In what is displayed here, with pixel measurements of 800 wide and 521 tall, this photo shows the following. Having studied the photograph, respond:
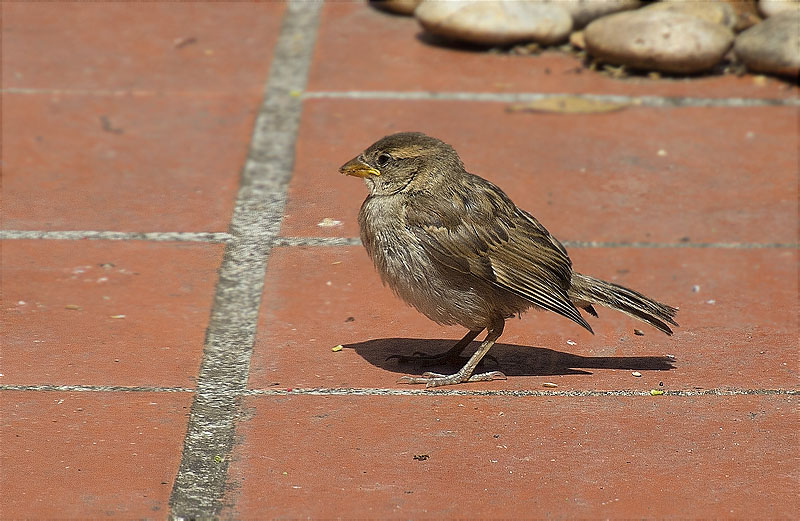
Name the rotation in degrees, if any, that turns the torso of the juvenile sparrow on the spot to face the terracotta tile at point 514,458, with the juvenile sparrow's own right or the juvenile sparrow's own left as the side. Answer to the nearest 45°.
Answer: approximately 90° to the juvenile sparrow's own left

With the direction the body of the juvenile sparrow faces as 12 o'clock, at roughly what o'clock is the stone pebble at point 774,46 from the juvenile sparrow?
The stone pebble is roughly at 4 o'clock from the juvenile sparrow.

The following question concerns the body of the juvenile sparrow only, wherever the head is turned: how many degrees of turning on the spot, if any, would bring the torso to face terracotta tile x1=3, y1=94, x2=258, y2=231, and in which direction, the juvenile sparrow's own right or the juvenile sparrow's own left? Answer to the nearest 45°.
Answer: approximately 45° to the juvenile sparrow's own right

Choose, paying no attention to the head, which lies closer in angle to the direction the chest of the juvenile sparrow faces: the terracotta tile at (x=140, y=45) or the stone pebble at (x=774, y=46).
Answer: the terracotta tile

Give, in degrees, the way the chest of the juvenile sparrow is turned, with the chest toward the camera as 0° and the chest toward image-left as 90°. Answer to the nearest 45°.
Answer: approximately 90°

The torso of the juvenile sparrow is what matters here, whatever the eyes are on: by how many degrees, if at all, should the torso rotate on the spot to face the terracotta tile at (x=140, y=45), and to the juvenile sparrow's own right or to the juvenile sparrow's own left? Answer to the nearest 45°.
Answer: approximately 45° to the juvenile sparrow's own right

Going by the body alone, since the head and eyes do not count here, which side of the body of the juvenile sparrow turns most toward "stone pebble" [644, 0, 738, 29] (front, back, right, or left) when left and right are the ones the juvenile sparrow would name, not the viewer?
right

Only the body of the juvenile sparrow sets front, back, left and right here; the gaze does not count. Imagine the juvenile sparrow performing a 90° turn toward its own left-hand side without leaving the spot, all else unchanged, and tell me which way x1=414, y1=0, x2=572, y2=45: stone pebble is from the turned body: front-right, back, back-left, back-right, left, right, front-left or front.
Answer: back

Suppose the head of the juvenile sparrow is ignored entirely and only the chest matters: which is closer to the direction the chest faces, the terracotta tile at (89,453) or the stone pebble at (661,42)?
the terracotta tile

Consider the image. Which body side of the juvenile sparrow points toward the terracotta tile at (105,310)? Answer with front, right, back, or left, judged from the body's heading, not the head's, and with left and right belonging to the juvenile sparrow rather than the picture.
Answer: front

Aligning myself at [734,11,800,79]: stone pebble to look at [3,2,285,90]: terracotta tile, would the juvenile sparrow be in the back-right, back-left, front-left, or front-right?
front-left

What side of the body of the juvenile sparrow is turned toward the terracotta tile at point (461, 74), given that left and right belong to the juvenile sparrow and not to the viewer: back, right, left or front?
right

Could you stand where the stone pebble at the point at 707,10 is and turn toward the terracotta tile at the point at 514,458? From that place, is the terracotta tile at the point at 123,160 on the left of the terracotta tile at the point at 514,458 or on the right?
right
